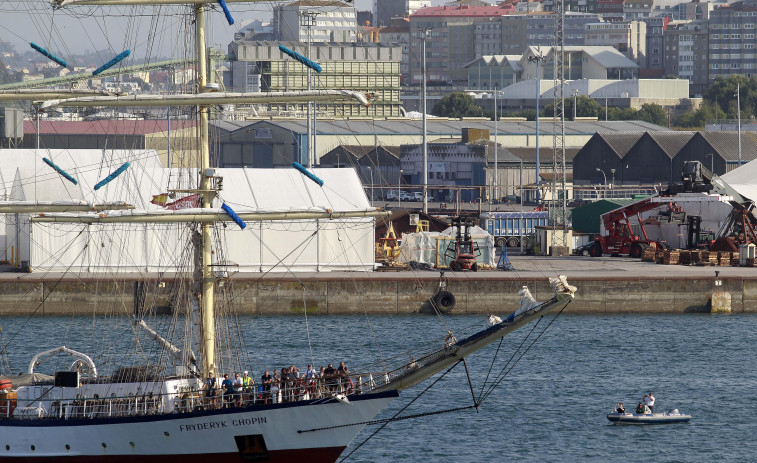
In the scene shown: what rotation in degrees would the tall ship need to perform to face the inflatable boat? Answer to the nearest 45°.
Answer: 0° — it already faces it

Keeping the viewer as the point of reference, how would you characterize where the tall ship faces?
facing to the right of the viewer

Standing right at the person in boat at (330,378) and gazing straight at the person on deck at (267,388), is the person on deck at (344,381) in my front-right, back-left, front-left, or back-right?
back-left

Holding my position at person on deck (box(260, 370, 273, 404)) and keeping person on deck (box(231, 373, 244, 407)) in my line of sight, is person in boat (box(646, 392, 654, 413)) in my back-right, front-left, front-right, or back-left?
back-right

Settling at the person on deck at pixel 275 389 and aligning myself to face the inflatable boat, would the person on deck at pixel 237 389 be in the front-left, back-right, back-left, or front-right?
back-left
